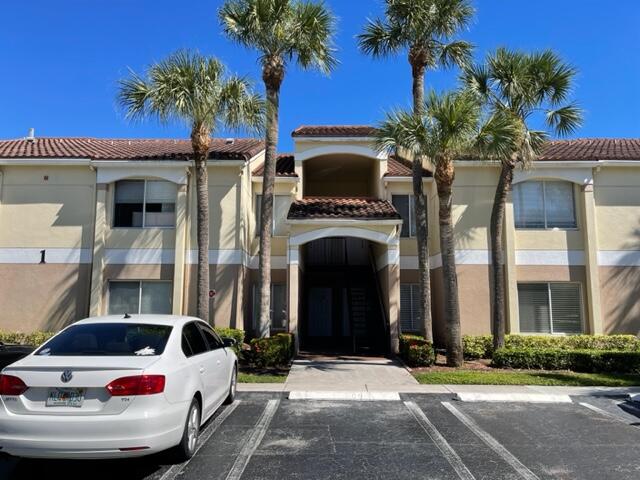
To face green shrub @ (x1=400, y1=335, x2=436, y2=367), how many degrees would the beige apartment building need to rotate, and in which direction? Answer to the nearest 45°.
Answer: approximately 45° to its left

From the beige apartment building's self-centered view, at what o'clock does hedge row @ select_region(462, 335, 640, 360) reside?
The hedge row is roughly at 9 o'clock from the beige apartment building.

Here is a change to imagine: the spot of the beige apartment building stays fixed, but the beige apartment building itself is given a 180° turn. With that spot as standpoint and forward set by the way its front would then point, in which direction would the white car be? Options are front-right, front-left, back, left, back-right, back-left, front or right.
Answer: back

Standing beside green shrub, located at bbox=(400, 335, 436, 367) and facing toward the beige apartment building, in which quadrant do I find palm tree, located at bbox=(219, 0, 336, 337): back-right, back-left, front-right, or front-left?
front-left

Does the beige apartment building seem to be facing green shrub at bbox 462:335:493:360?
no

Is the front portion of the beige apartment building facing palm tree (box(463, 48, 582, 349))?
no

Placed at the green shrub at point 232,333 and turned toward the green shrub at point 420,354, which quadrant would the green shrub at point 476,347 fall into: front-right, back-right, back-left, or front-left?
front-left

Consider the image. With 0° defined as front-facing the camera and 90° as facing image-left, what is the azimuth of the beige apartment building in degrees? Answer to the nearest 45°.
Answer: approximately 0°

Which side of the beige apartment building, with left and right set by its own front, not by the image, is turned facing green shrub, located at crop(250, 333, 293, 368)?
front
